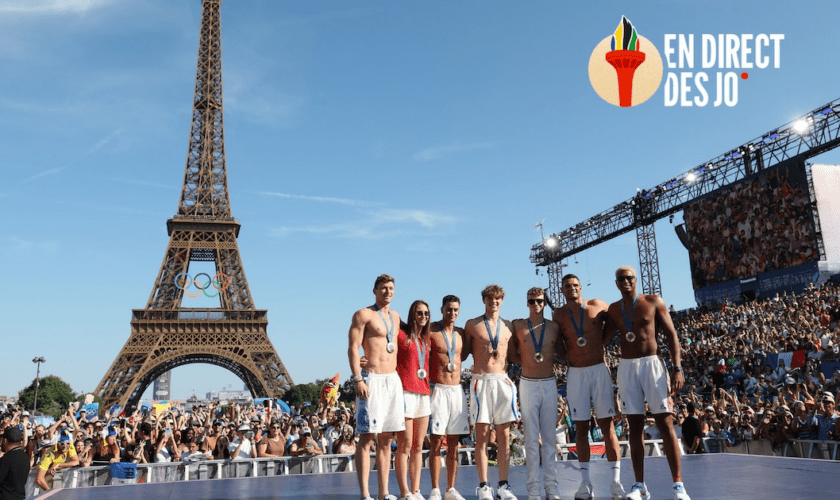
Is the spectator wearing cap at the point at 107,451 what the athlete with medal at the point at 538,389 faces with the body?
no

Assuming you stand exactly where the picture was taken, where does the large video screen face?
facing the viewer and to the left of the viewer

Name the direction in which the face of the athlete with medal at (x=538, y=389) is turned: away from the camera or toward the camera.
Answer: toward the camera

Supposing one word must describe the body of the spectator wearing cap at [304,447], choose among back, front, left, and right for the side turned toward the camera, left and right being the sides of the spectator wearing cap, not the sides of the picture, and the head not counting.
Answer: front

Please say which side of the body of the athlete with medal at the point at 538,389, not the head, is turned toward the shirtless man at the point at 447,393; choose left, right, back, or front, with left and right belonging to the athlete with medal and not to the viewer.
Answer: right

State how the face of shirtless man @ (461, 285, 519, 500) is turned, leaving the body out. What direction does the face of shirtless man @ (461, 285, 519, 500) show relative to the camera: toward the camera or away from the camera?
toward the camera

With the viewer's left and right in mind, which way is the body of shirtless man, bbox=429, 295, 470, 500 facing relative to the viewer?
facing the viewer

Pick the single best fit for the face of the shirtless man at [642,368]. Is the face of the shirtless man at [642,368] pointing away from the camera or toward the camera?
toward the camera

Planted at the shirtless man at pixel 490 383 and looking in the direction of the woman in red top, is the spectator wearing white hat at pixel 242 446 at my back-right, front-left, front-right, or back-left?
front-right

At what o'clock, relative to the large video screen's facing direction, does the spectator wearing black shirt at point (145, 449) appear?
The spectator wearing black shirt is roughly at 11 o'clock from the large video screen.

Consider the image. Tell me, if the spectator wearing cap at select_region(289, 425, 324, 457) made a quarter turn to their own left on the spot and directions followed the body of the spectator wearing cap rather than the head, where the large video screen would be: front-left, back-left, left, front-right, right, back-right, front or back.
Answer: front-left

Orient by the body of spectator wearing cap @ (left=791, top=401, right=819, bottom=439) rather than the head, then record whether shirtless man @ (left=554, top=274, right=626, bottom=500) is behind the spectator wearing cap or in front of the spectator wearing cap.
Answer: in front

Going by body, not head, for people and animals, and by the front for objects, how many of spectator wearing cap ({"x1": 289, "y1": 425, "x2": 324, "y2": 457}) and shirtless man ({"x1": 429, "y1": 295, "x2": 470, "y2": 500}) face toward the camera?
2

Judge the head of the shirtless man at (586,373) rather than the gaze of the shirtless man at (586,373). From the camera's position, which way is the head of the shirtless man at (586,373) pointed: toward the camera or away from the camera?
toward the camera

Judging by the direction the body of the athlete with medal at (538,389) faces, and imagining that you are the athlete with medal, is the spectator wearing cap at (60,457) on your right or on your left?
on your right

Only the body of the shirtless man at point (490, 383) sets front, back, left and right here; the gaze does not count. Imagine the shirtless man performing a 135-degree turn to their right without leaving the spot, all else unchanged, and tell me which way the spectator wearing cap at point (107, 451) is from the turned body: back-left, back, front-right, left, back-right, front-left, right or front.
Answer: front

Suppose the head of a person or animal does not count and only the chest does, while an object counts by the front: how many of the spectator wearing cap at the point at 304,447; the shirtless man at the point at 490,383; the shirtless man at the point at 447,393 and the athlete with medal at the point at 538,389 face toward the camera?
4
